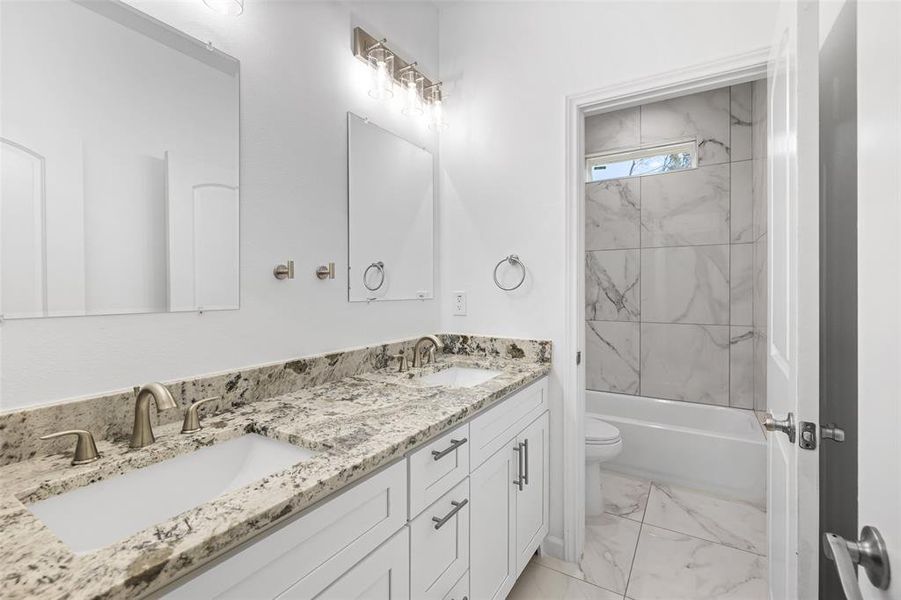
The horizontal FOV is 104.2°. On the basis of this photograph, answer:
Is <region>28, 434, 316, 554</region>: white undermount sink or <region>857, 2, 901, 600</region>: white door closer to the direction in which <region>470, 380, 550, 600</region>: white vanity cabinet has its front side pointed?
the white door

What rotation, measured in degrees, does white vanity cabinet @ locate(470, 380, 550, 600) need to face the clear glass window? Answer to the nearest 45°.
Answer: approximately 90° to its left

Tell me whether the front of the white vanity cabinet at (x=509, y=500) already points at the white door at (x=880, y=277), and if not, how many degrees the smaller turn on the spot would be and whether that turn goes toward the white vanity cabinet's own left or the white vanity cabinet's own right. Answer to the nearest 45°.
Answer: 0° — it already faces it

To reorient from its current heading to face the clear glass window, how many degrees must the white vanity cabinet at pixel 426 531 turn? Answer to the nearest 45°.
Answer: approximately 90° to its left

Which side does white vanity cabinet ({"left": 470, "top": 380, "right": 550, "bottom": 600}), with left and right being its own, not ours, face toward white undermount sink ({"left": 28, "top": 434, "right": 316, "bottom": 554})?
right
